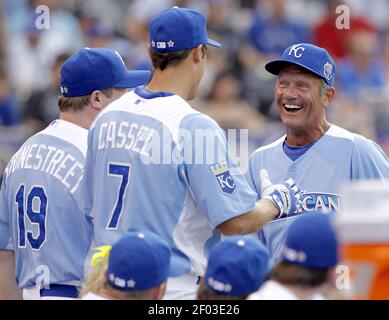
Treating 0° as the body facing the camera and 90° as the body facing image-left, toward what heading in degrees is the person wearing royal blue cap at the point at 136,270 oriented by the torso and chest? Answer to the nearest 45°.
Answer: approximately 225°

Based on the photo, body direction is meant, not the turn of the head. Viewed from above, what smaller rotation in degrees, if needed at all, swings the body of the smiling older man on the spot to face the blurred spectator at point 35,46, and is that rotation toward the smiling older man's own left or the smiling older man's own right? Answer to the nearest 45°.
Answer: approximately 90° to the smiling older man's own right

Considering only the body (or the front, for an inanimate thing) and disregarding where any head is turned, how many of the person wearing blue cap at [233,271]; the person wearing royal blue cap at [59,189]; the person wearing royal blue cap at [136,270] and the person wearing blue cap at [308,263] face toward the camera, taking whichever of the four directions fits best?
0

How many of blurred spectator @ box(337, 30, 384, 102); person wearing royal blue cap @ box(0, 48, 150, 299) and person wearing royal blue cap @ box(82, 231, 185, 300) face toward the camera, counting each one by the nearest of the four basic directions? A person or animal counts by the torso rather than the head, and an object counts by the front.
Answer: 1

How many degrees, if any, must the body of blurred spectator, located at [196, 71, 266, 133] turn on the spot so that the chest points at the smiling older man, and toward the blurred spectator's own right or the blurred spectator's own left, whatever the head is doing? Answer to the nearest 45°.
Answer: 0° — they already face them

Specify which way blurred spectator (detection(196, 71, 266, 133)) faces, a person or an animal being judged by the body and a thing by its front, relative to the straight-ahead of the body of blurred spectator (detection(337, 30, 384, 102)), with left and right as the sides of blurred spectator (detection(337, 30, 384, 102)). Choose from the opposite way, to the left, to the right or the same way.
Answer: the same way

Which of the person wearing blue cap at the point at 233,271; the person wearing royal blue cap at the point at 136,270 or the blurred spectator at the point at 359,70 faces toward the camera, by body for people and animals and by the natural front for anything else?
the blurred spectator

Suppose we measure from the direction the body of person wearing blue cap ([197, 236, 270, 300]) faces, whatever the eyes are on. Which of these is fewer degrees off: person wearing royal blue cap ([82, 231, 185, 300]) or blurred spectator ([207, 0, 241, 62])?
the blurred spectator

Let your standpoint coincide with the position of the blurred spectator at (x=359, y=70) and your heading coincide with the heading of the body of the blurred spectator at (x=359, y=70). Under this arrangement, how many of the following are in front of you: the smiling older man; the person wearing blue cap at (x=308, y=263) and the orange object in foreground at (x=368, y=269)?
3

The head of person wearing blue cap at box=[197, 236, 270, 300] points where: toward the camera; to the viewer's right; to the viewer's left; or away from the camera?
away from the camera

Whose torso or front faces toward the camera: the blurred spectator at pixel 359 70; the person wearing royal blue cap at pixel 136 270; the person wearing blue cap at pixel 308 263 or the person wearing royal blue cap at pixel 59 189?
the blurred spectator

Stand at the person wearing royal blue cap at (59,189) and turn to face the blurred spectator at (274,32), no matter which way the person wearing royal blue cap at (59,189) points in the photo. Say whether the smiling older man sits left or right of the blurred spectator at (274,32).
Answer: right

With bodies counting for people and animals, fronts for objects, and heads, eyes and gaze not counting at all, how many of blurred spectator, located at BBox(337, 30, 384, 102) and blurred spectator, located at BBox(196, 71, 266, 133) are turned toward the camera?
2

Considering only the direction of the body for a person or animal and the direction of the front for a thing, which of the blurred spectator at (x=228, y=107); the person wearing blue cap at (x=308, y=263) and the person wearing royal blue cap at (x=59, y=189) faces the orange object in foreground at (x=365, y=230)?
the blurred spectator

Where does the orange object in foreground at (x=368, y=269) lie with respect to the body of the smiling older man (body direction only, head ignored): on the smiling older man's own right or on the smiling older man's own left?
on the smiling older man's own left

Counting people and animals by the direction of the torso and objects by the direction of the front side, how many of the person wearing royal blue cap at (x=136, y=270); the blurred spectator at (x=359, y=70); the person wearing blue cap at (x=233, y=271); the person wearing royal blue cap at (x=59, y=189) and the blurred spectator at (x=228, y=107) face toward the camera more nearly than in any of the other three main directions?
2

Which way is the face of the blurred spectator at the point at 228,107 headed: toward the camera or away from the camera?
toward the camera

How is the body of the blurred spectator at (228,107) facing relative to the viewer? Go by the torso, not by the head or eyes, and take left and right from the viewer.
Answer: facing the viewer
